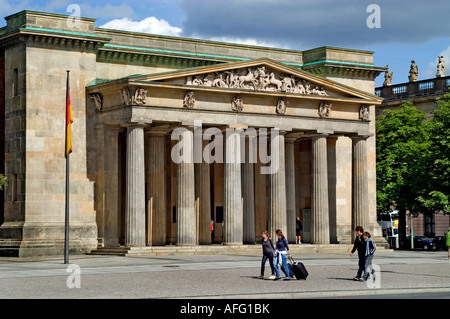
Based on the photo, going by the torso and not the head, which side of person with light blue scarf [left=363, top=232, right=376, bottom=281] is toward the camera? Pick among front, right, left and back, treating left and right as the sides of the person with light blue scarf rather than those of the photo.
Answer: left

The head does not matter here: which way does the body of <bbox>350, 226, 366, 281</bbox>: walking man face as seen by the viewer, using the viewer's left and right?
facing to the left of the viewer

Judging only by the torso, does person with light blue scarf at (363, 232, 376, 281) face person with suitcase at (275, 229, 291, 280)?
yes

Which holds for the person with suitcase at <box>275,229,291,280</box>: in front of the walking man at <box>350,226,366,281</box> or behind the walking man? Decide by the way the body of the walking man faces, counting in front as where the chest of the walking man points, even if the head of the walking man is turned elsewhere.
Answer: in front
